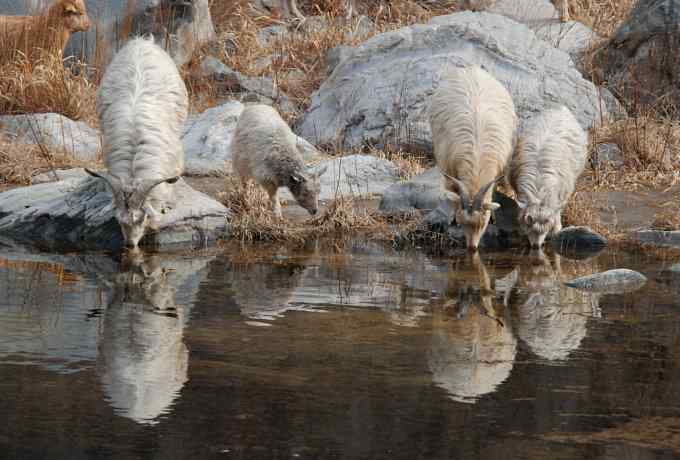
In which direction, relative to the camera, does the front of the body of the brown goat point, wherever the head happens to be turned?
to the viewer's right

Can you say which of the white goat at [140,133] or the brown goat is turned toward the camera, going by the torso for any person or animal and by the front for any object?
the white goat

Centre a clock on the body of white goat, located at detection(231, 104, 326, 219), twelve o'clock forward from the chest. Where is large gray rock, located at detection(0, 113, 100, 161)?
The large gray rock is roughly at 6 o'clock from the white goat.

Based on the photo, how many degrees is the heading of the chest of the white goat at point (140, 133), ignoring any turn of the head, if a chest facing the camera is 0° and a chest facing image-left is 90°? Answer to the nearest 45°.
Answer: approximately 0°

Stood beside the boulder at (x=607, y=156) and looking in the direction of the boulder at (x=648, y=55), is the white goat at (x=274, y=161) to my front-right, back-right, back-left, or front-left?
back-left

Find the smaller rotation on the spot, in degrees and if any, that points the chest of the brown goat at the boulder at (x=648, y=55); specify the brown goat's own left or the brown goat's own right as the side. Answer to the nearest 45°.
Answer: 0° — it already faces it

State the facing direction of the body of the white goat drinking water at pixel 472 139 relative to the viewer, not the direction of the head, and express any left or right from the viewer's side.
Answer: facing the viewer

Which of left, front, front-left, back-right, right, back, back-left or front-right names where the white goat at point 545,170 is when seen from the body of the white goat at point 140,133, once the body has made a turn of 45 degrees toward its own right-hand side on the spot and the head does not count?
back-left

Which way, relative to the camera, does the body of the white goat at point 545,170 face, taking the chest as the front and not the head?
toward the camera

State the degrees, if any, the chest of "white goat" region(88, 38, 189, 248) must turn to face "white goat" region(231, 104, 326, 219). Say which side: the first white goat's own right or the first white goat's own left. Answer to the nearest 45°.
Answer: approximately 90° to the first white goat's own left

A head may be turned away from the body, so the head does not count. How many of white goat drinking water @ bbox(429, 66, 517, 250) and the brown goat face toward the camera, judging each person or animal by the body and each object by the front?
1

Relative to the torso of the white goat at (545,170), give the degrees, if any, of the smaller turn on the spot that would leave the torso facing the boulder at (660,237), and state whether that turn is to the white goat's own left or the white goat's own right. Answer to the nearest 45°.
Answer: approximately 90° to the white goat's own left

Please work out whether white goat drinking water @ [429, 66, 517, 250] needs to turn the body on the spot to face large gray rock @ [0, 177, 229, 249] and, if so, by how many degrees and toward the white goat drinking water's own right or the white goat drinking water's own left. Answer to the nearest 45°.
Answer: approximately 90° to the white goat drinking water's own right

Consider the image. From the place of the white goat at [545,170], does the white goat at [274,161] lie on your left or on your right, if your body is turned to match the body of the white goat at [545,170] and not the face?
on your right
